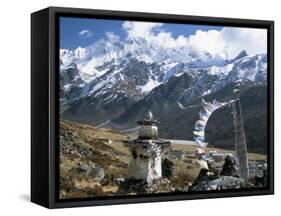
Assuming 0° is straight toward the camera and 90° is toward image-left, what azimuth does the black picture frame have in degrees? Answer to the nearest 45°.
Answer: approximately 315°
